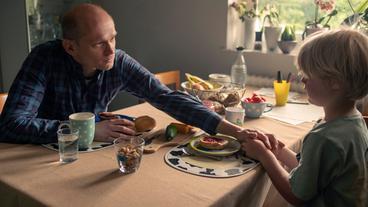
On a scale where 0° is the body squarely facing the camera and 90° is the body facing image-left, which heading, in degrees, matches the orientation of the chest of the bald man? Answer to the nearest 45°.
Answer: approximately 315°

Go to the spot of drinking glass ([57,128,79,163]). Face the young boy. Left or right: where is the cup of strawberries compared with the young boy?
left

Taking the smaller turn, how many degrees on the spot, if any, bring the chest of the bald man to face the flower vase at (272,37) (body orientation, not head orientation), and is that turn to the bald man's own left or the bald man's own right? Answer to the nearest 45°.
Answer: approximately 90° to the bald man's own left

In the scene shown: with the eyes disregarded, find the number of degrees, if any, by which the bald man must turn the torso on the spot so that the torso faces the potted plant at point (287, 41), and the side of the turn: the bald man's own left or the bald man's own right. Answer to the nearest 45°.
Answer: approximately 90° to the bald man's own left

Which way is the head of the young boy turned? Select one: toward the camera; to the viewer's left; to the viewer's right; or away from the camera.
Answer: to the viewer's left
